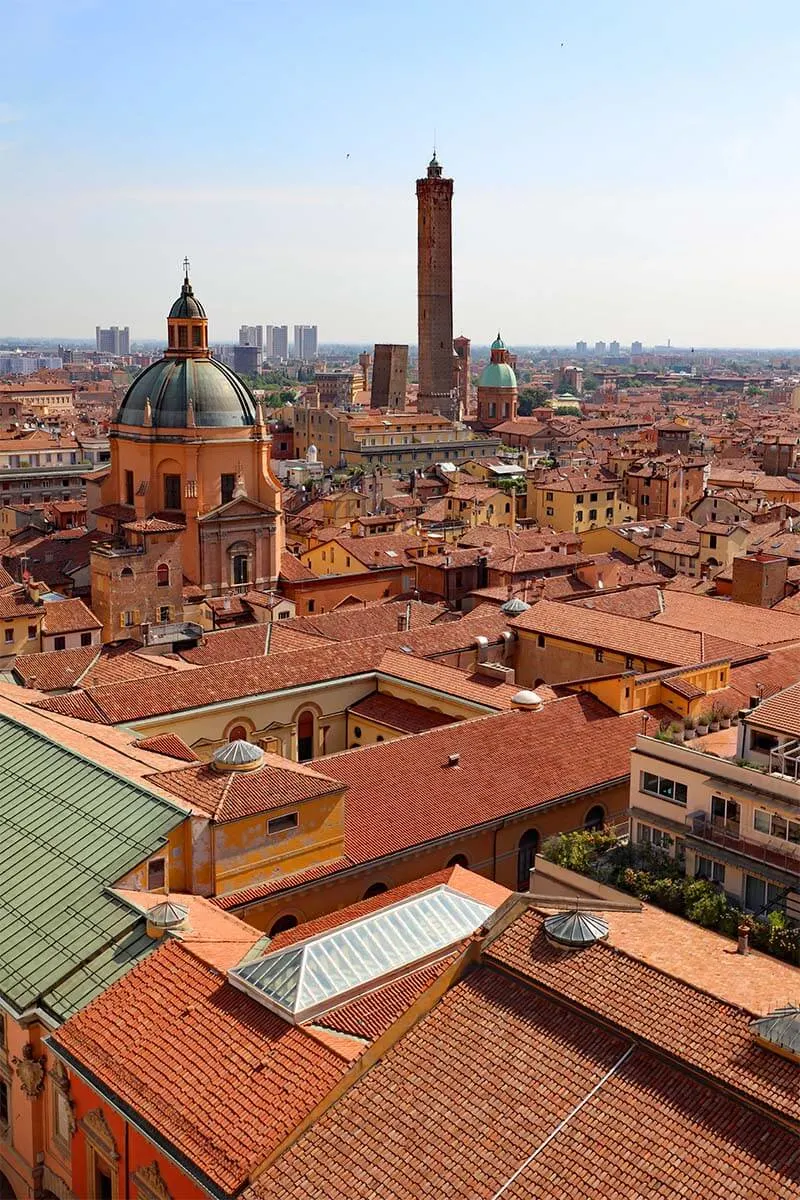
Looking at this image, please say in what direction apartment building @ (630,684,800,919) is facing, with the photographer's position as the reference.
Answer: facing the viewer and to the left of the viewer
